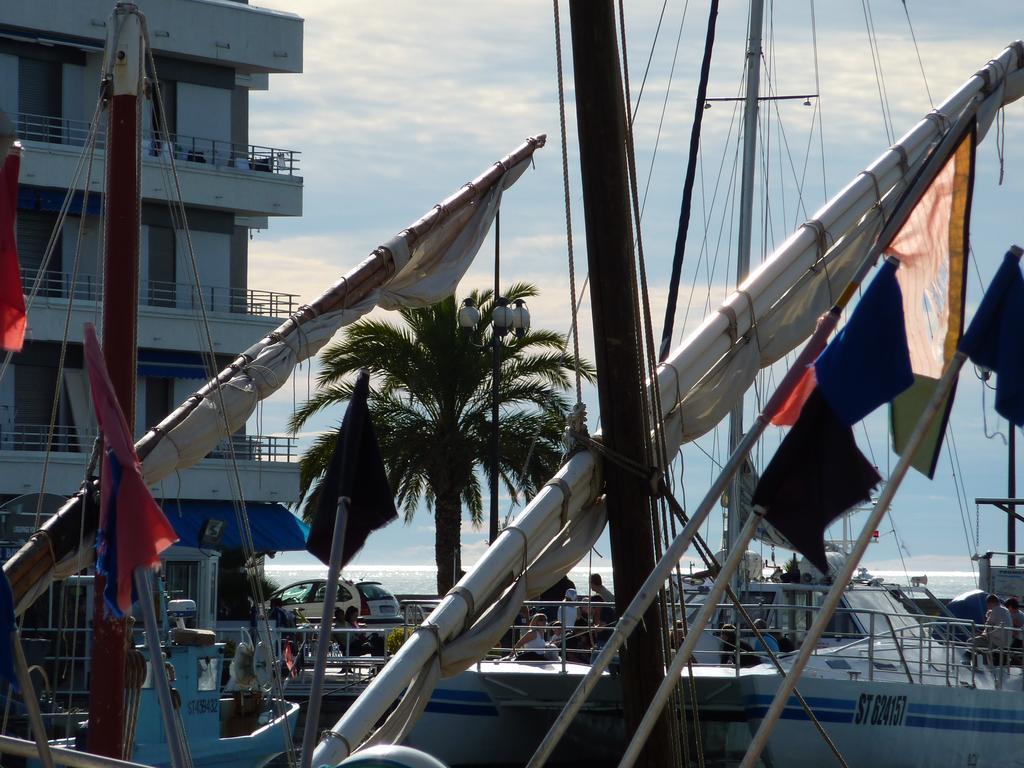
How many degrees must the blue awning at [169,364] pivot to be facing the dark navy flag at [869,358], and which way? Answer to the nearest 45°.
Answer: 0° — it already faces it

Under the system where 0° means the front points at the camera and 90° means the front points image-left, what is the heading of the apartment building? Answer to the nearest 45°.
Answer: approximately 0°

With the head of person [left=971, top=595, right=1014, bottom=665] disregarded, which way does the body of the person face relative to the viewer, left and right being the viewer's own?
facing to the left of the viewer

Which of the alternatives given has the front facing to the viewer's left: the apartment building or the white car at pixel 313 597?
the white car

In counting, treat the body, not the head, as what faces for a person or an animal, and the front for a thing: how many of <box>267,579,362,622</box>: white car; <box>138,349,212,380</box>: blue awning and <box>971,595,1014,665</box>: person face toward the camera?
1

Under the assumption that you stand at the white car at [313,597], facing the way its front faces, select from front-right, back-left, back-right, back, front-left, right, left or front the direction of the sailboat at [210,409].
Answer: left

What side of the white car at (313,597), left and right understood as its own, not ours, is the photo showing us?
left

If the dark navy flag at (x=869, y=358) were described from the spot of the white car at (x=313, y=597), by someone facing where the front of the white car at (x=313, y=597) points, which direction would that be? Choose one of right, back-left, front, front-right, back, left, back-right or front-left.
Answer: left

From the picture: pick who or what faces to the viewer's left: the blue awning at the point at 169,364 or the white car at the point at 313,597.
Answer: the white car

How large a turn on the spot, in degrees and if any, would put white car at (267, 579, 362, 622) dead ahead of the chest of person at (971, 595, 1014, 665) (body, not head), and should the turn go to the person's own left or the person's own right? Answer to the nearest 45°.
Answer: approximately 45° to the person's own right
